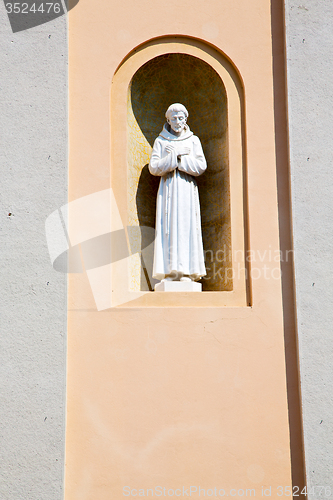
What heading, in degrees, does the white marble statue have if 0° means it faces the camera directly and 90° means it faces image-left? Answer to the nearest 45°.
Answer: approximately 0°
